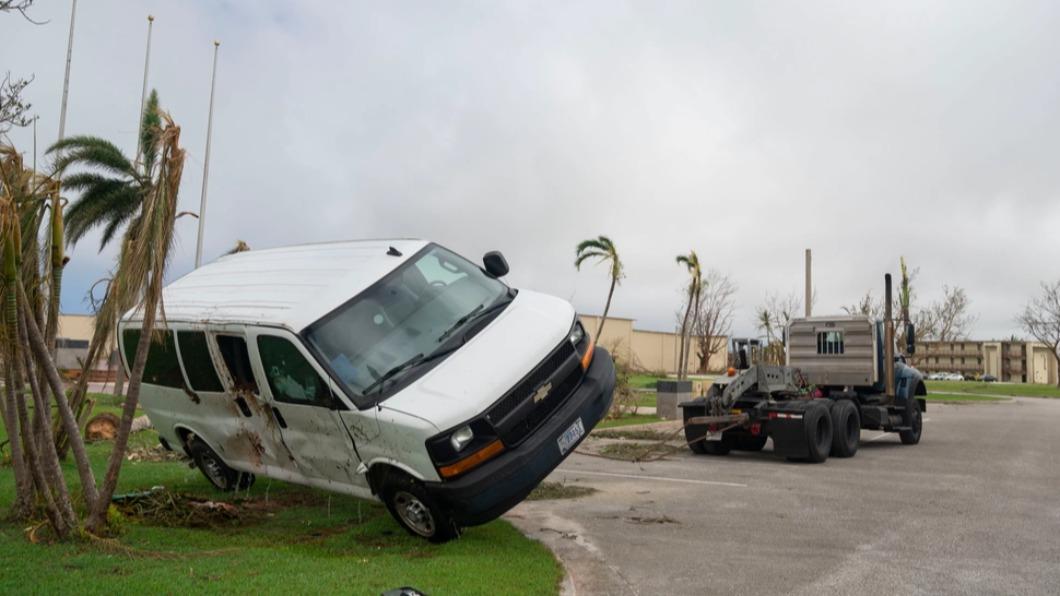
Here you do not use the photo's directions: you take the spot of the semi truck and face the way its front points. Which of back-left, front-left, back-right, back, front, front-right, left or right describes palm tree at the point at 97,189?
back-left

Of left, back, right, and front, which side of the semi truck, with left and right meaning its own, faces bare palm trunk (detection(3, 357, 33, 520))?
back

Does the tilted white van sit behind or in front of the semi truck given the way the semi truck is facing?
behind

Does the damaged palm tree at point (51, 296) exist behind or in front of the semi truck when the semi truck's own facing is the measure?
behind

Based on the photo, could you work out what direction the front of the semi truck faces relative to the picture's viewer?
facing away from the viewer and to the right of the viewer
